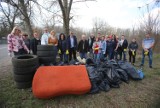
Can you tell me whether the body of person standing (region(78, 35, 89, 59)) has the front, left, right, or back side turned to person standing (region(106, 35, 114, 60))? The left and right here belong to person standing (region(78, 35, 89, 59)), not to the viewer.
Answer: left

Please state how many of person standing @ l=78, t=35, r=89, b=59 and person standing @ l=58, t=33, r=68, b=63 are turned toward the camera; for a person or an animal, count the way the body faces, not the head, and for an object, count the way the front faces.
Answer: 2

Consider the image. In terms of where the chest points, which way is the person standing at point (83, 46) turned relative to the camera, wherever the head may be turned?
toward the camera

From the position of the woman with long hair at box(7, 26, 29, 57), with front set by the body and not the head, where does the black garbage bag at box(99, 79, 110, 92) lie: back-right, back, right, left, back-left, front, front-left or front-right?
front

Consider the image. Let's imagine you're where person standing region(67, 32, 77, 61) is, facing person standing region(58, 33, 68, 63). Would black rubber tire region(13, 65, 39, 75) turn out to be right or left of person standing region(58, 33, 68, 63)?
left

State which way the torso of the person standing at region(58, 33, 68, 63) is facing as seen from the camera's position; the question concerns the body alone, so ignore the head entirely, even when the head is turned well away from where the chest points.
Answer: toward the camera

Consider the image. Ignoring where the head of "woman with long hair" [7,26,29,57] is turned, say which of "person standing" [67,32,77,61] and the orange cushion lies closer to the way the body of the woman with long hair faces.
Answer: the orange cushion

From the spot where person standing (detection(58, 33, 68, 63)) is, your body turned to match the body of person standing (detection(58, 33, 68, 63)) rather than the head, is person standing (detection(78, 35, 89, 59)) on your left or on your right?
on your left

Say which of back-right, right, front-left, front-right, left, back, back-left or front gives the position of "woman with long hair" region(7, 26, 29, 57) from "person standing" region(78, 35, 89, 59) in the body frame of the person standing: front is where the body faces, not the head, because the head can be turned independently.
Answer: front-right

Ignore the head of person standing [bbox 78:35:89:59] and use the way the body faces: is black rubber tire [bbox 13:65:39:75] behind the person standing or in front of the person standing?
in front

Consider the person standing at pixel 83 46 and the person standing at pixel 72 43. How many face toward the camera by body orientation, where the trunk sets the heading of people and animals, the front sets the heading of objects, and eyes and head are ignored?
2

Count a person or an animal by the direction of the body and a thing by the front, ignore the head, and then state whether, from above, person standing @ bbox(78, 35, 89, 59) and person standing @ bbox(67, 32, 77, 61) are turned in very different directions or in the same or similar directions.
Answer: same or similar directions

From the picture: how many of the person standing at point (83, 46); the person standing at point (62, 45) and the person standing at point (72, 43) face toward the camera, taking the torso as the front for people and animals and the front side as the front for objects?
3

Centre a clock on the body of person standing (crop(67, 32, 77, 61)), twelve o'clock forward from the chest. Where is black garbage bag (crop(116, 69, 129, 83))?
The black garbage bag is roughly at 11 o'clock from the person standing.

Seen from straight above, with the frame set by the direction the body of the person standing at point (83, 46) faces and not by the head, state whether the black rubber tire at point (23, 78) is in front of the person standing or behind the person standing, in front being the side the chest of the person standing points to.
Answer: in front

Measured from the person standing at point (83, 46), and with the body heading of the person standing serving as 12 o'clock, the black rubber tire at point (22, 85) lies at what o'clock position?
The black rubber tire is roughly at 1 o'clock from the person standing.

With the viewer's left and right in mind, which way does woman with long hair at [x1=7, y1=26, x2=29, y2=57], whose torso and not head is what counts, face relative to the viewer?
facing the viewer and to the right of the viewer
